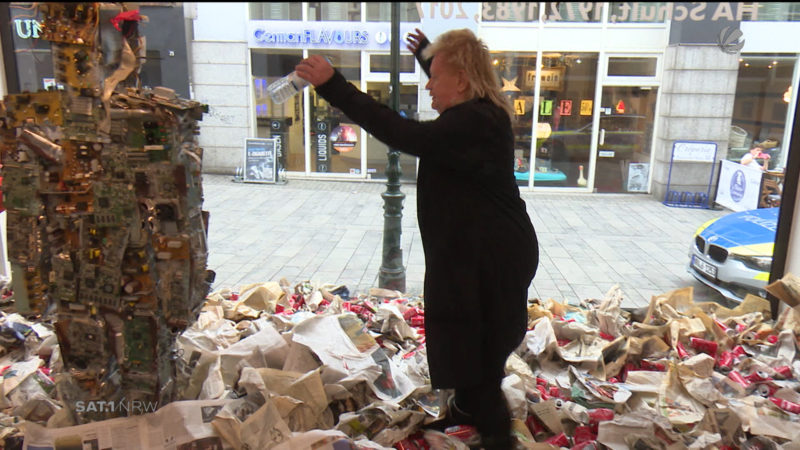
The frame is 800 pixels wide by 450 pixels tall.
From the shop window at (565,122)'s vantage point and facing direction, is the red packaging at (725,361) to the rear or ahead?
ahead

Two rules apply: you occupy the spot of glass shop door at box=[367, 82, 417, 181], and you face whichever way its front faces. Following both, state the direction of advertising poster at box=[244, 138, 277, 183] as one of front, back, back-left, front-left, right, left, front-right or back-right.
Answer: right

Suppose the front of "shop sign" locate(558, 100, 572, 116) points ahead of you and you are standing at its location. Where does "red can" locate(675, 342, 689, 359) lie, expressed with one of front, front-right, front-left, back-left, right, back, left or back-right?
front

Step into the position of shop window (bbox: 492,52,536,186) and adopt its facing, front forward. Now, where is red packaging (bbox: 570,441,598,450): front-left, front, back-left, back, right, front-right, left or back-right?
front

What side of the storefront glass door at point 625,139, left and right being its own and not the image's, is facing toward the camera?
front

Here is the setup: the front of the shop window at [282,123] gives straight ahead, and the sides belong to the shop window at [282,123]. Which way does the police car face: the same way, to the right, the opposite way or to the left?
to the right

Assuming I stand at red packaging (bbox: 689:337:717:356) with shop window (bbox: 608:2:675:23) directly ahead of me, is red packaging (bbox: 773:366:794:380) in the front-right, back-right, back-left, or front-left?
back-right

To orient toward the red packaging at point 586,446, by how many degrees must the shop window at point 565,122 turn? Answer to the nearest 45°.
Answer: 0° — it already faces it

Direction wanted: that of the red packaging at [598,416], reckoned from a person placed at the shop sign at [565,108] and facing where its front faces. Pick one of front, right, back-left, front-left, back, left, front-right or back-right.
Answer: front

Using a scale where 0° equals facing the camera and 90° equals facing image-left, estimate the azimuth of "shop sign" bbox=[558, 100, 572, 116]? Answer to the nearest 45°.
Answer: approximately 0°

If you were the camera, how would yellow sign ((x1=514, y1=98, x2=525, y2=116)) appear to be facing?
facing the viewer

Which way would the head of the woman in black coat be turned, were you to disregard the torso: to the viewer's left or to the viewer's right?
to the viewer's left

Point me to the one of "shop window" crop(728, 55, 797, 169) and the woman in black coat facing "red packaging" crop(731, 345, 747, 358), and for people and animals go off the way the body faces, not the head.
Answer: the shop window
